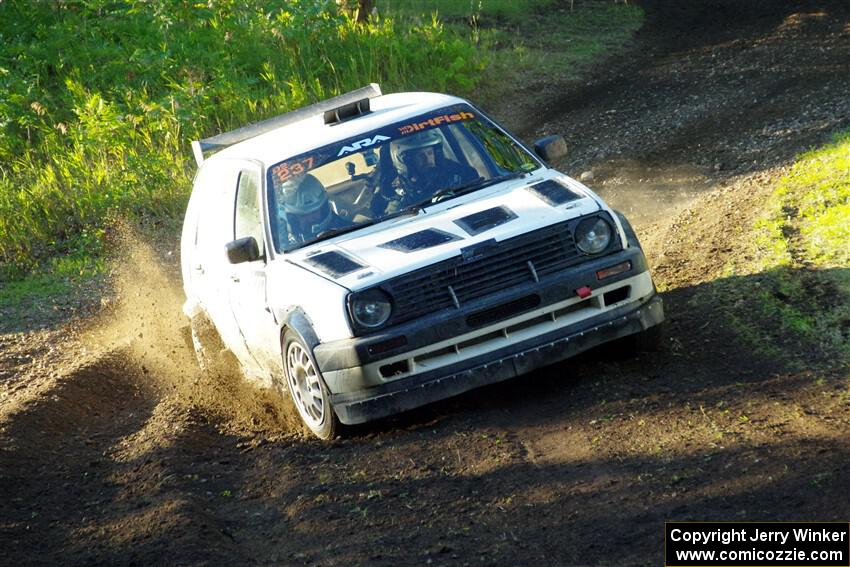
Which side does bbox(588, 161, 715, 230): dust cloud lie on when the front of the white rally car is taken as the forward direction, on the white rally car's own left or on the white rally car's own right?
on the white rally car's own left

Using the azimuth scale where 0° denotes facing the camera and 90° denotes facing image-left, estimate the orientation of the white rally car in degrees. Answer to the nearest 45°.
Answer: approximately 315°

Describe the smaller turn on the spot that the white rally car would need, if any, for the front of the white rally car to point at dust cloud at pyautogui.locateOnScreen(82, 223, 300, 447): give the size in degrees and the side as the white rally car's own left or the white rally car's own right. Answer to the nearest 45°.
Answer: approximately 180°

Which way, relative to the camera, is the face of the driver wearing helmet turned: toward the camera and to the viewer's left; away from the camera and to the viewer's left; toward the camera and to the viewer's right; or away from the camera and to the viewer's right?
toward the camera and to the viewer's right
